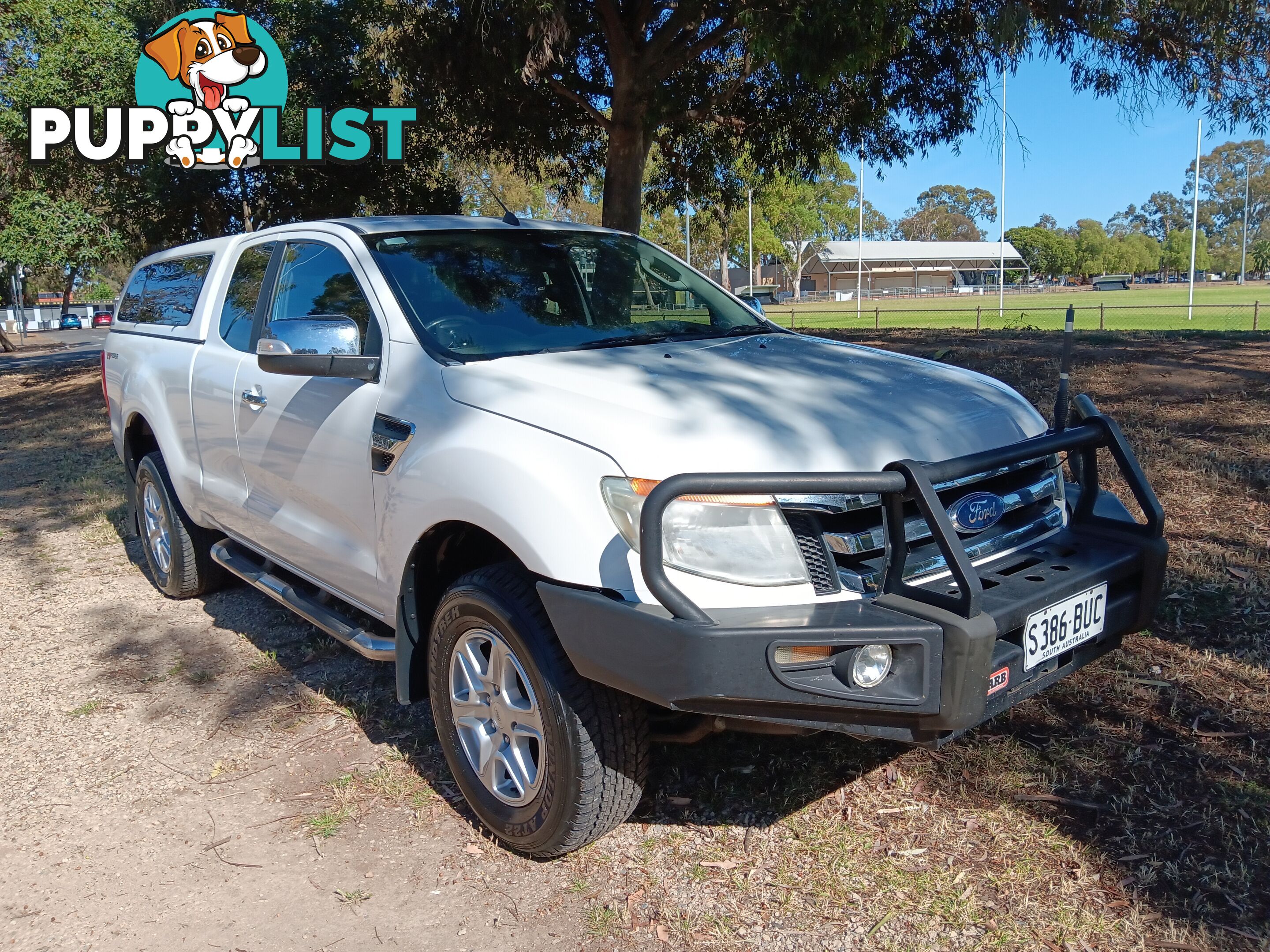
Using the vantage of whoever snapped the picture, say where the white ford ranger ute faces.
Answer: facing the viewer and to the right of the viewer

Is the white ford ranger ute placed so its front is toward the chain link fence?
no
